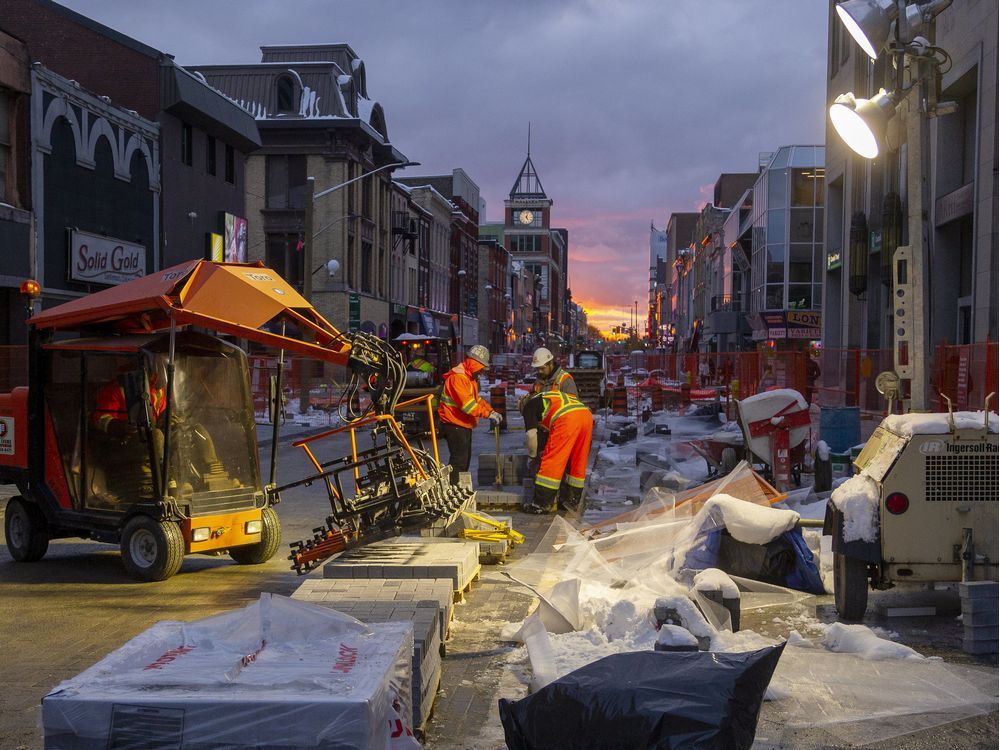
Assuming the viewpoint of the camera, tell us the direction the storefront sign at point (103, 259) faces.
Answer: facing the viewer and to the right of the viewer

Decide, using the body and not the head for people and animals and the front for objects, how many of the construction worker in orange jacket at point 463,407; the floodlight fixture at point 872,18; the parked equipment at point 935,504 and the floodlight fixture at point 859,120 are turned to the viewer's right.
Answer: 1

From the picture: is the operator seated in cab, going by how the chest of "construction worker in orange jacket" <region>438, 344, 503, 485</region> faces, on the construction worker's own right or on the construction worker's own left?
on the construction worker's own right

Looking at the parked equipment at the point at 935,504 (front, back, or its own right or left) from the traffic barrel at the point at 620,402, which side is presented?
front

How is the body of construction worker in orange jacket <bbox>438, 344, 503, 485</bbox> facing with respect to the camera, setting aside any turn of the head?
to the viewer's right

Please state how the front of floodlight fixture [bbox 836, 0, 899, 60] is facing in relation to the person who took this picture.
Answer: facing the viewer and to the left of the viewer

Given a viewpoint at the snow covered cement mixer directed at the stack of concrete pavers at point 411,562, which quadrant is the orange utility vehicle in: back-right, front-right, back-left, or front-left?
front-right

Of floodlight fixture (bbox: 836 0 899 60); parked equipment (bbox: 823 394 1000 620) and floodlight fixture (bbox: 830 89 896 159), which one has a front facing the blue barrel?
the parked equipment

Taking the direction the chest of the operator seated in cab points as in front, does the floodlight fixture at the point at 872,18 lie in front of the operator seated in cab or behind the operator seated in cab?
in front

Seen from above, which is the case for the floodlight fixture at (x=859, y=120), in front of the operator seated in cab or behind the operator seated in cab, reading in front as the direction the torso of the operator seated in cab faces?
in front

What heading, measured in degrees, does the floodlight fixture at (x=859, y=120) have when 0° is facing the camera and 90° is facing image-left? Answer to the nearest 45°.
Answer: approximately 45°

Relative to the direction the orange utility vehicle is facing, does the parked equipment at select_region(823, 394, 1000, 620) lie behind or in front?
in front

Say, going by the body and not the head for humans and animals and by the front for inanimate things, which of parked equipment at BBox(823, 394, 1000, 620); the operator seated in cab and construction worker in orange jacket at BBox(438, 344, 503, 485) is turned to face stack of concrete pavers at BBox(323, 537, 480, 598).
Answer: the operator seated in cab
